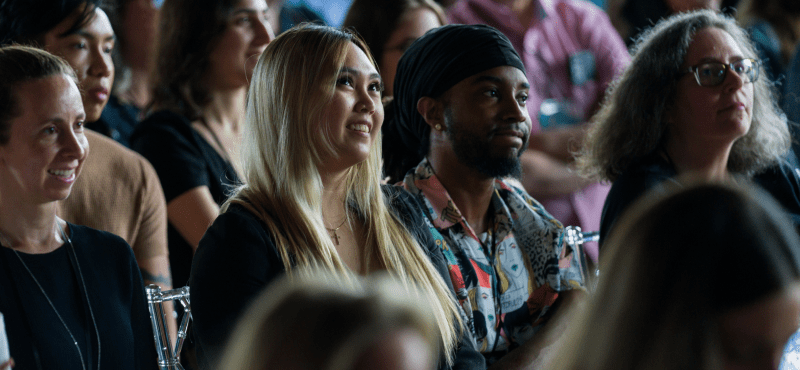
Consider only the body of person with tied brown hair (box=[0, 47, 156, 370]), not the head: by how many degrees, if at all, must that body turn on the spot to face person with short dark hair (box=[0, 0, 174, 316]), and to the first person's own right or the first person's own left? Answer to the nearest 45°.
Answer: approximately 135° to the first person's own left

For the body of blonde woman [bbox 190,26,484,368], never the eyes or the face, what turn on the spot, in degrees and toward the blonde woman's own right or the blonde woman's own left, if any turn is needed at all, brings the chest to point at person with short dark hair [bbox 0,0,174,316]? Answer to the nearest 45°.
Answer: approximately 180°

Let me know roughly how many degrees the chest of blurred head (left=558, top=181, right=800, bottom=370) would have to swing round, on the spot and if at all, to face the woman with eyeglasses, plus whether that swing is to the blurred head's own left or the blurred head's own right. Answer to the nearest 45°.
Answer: approximately 90° to the blurred head's own left

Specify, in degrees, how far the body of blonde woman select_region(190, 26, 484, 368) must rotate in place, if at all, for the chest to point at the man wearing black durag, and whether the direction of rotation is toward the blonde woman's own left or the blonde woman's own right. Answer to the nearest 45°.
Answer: approximately 90° to the blonde woman's own left

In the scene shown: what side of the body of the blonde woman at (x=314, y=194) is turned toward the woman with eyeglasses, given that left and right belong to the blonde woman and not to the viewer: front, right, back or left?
left

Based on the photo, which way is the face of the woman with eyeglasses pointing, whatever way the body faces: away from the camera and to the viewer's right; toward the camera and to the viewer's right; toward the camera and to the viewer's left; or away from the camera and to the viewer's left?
toward the camera and to the viewer's right
